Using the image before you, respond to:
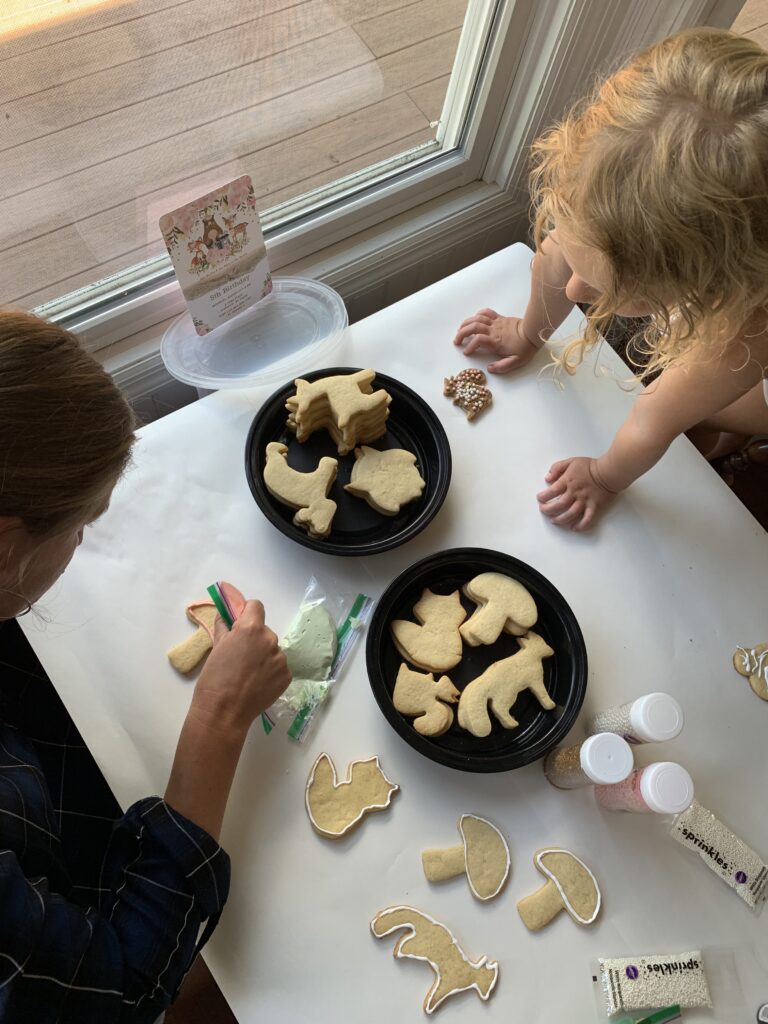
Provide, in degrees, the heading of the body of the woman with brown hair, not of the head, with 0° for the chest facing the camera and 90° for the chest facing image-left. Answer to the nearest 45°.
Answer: approximately 225°

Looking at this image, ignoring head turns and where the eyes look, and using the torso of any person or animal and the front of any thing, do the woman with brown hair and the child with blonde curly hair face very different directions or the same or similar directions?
very different directions

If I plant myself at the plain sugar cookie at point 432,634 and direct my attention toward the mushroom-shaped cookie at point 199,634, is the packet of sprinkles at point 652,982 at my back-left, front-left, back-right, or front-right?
back-left

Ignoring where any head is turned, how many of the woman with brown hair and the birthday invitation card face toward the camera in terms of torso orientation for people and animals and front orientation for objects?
1

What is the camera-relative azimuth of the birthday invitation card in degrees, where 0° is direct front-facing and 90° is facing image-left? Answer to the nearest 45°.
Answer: approximately 0°
